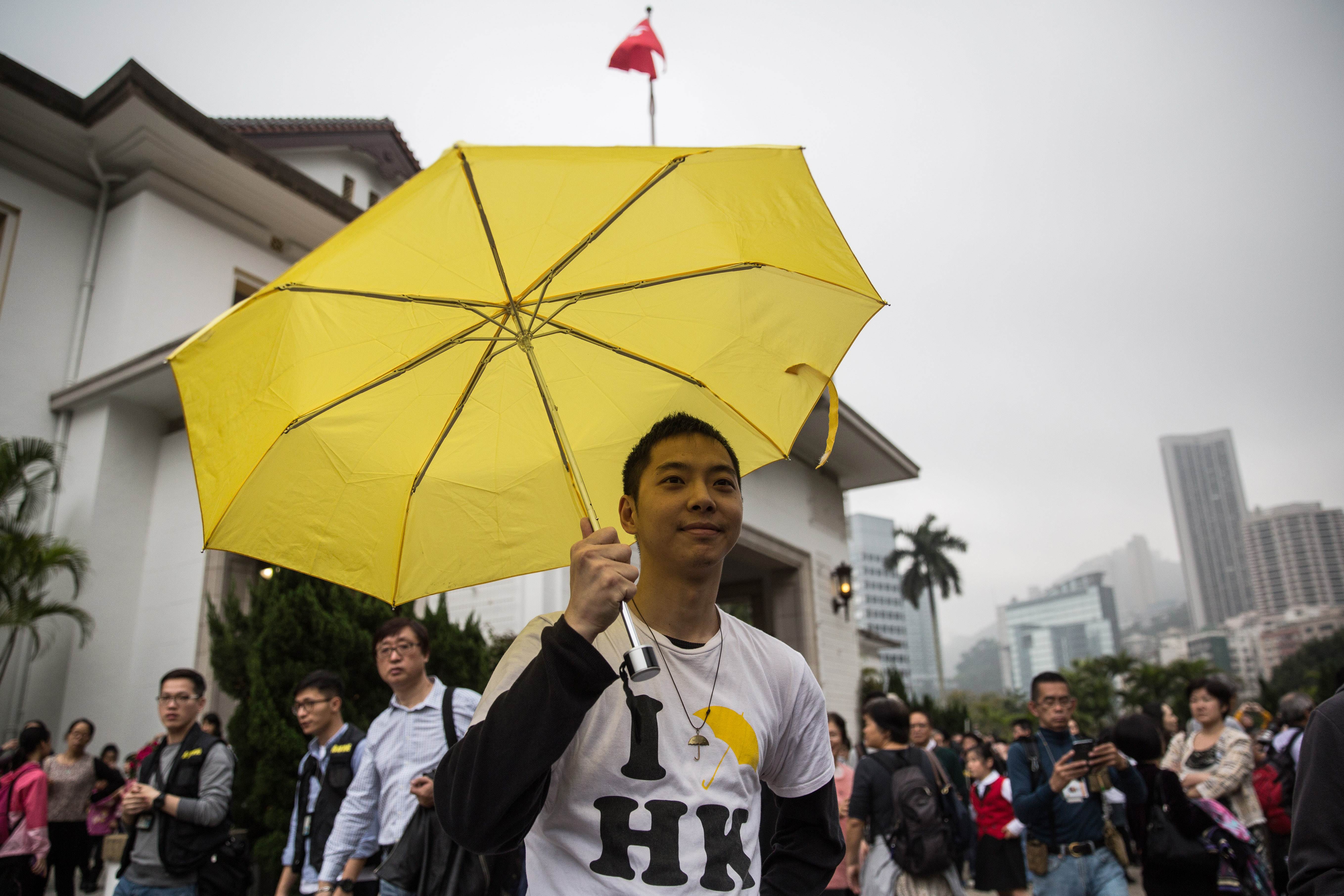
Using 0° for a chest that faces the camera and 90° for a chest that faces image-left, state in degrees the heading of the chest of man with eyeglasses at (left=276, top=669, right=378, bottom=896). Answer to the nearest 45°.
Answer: approximately 45°

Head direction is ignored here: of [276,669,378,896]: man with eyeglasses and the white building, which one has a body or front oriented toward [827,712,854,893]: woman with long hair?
the white building

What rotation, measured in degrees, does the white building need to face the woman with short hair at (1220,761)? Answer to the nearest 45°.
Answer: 0° — it already faces them

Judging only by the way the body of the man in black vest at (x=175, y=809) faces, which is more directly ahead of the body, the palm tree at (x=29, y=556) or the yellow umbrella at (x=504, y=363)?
the yellow umbrella
